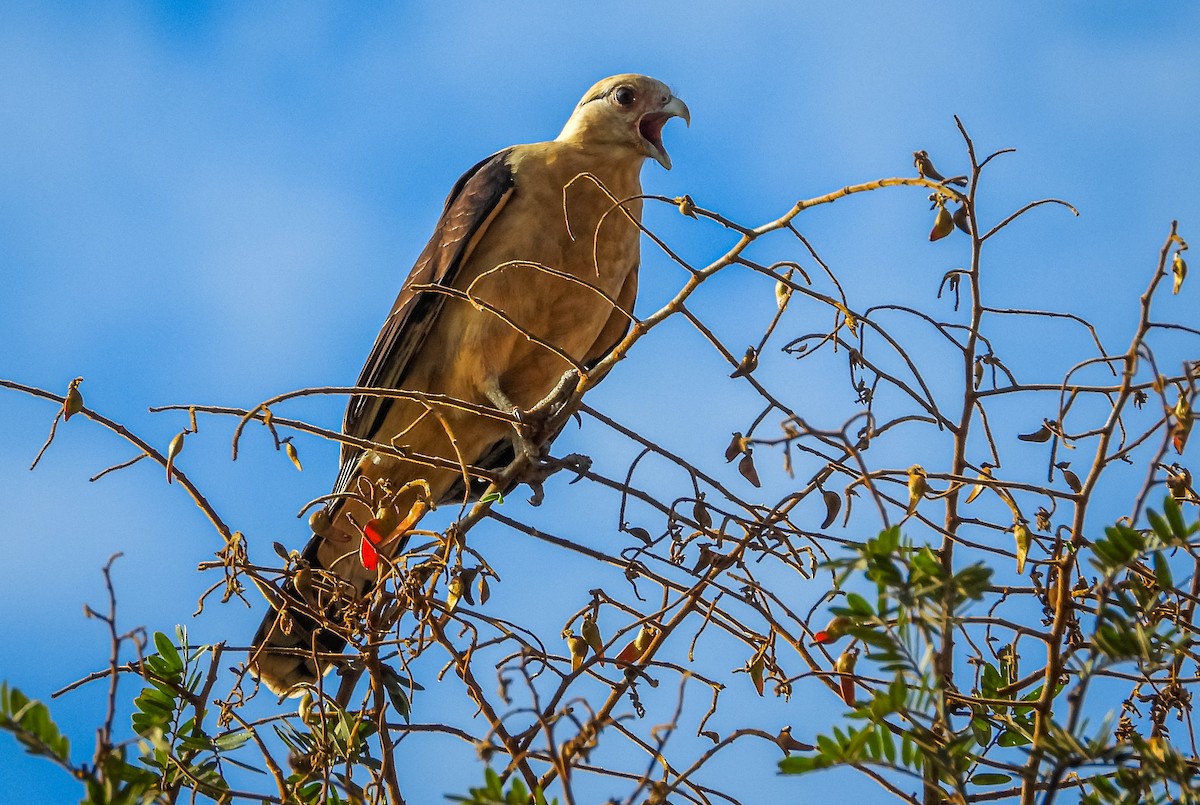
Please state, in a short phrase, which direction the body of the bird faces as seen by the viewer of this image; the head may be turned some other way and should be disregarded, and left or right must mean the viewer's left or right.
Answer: facing the viewer and to the right of the viewer
